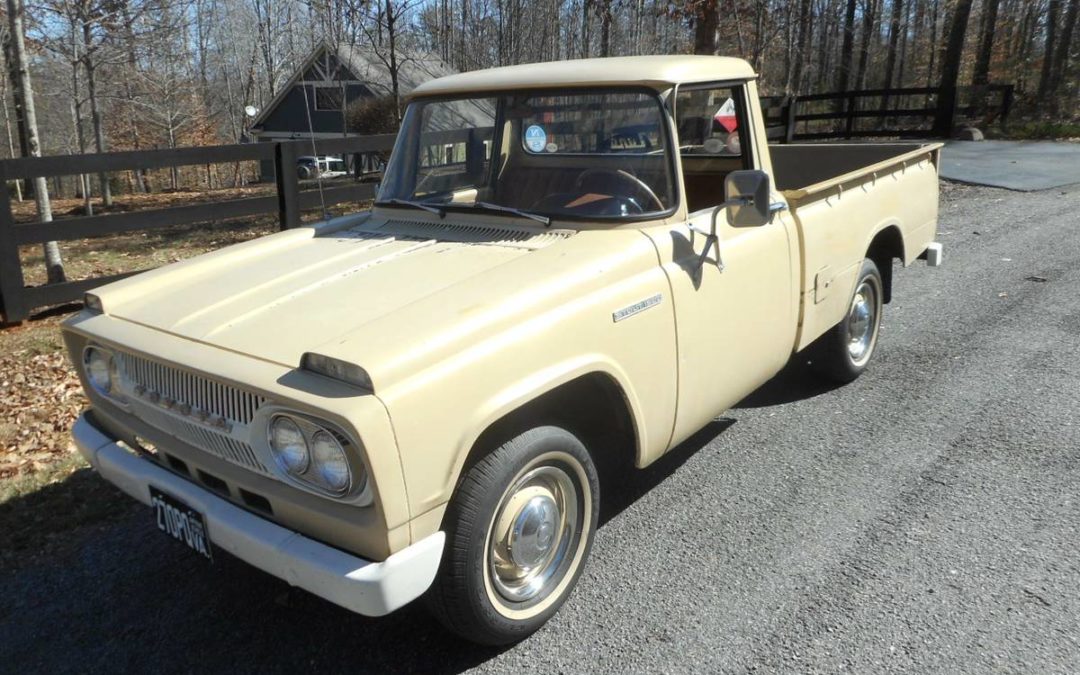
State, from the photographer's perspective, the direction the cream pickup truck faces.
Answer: facing the viewer and to the left of the viewer

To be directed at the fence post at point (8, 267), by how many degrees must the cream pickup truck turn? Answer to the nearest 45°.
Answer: approximately 90° to its right

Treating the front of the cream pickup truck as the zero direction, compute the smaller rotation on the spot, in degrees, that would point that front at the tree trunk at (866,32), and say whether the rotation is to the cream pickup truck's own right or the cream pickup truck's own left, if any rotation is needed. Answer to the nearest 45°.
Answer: approximately 180°

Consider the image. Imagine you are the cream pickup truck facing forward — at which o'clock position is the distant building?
The distant building is roughly at 4 o'clock from the cream pickup truck.

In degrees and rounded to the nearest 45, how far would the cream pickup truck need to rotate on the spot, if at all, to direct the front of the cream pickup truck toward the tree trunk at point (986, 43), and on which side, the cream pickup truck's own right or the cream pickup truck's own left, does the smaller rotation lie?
approximately 180°

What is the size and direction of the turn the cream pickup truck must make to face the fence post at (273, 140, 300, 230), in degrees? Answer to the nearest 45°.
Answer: approximately 135° to its right

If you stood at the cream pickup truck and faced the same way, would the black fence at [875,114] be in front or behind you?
behind

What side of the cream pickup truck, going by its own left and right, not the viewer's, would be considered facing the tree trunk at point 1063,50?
back

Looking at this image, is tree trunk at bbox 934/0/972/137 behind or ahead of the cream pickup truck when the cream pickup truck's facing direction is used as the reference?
behind

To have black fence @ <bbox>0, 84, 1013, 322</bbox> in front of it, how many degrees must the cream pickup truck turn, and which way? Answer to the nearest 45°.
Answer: approximately 90° to its right

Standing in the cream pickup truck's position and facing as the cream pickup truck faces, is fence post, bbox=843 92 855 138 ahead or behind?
behind
